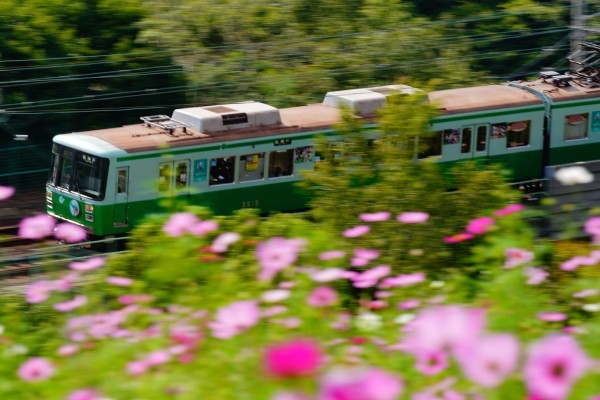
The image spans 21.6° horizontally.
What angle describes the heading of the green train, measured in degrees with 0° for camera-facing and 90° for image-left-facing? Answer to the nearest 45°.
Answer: approximately 45°

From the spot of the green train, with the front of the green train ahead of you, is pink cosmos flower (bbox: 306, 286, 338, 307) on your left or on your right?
on your left

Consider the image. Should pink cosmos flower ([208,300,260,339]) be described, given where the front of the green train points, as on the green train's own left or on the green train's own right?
on the green train's own left

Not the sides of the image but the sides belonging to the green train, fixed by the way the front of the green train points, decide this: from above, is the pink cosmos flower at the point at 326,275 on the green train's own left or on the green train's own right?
on the green train's own left

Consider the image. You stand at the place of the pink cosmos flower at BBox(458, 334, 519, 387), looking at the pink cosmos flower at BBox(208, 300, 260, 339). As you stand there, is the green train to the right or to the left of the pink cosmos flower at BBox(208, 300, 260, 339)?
right

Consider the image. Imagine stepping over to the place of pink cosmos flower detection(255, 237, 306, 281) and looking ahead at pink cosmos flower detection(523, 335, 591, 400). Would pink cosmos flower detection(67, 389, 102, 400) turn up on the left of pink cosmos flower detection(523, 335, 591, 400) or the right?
right

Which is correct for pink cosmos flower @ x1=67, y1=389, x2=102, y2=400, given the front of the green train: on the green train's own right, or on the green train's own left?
on the green train's own left

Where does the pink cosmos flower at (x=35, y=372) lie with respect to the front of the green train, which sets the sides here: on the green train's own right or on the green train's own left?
on the green train's own left

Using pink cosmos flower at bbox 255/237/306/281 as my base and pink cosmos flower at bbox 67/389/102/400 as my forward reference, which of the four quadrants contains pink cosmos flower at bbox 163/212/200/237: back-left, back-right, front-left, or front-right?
back-right
